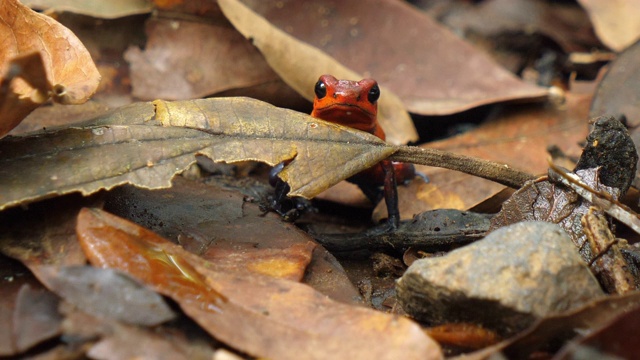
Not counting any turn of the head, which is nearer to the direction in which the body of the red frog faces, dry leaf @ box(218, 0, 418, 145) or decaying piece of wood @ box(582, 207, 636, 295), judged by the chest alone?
the decaying piece of wood

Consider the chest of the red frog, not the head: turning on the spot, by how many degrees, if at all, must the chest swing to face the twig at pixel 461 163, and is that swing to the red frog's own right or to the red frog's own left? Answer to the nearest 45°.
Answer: approximately 45° to the red frog's own left

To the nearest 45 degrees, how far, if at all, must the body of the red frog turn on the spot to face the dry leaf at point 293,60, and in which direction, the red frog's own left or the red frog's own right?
approximately 135° to the red frog's own right

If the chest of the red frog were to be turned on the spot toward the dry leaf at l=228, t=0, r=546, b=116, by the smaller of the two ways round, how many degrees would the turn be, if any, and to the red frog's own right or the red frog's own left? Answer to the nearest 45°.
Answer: approximately 180°

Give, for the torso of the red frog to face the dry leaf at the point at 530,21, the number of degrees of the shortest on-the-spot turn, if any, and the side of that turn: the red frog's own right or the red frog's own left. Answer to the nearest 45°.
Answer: approximately 135° to the red frog's own left

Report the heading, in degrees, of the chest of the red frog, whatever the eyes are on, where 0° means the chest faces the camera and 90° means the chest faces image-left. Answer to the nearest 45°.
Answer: approximately 0°

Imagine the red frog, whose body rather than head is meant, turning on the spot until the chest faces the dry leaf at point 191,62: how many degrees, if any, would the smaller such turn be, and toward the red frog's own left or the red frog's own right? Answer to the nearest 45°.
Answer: approximately 135° to the red frog's own right

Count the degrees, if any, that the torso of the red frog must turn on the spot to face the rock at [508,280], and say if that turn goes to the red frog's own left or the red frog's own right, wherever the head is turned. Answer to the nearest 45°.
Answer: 0° — it already faces it
